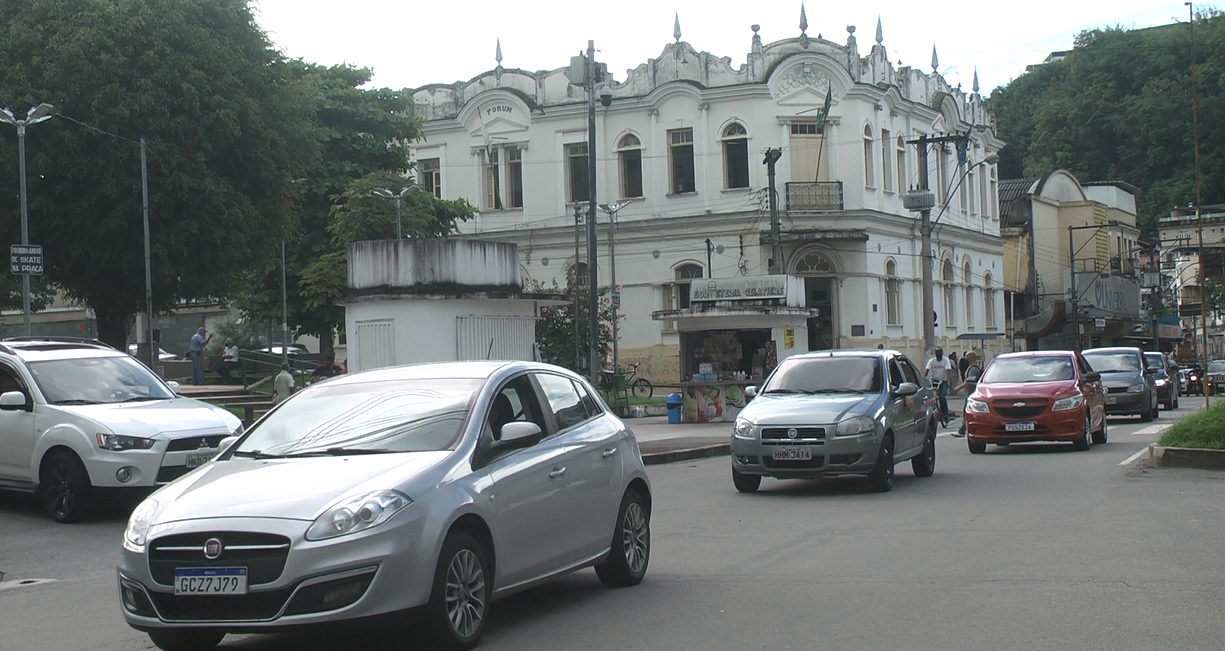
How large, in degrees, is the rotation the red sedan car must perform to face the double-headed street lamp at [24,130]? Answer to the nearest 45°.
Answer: approximately 90° to its right

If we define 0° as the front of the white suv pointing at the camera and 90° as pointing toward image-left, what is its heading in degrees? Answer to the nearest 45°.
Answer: approximately 315°

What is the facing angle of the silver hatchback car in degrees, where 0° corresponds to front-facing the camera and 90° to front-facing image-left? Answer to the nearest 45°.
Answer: approximately 45°

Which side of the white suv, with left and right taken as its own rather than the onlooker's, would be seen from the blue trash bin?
left

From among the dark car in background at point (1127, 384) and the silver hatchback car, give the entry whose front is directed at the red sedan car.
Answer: the dark car in background

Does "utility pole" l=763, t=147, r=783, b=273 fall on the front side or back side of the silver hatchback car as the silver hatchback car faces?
on the back side

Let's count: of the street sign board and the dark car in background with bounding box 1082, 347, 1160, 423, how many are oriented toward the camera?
2

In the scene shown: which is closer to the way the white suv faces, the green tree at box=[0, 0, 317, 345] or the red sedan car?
the red sedan car

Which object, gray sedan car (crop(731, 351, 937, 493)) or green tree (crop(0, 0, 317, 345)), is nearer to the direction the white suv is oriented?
the gray sedan car

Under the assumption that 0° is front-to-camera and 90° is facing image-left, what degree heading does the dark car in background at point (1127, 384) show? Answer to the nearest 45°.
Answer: approximately 0°
